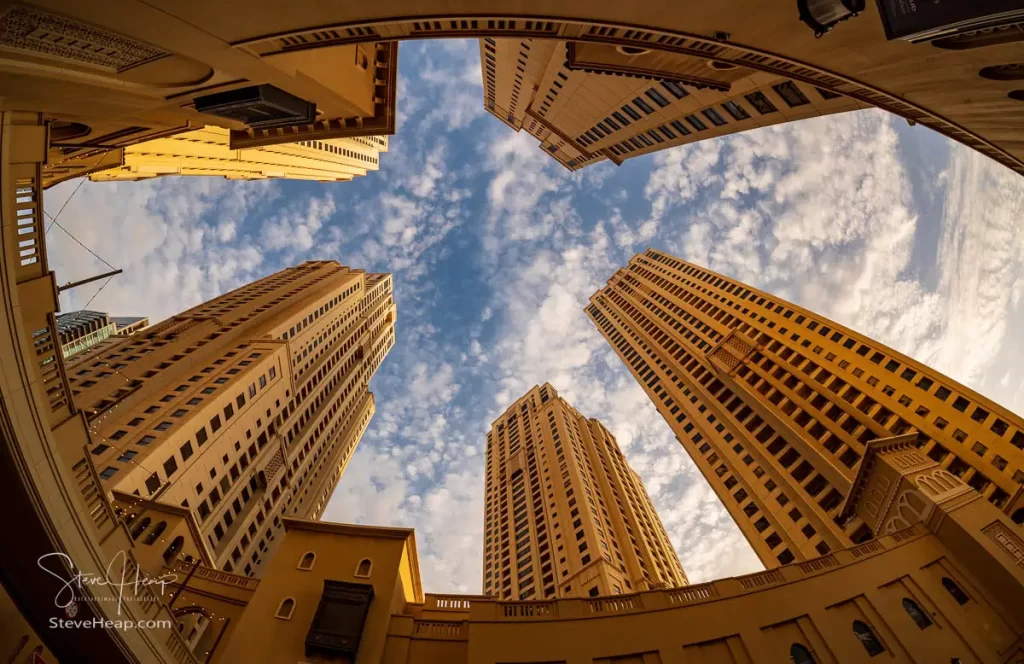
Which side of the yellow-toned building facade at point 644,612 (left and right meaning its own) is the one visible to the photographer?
front

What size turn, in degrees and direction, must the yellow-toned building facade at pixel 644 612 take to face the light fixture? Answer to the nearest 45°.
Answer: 0° — it already faces it

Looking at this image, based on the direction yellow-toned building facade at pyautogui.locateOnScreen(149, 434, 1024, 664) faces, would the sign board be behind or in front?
in front

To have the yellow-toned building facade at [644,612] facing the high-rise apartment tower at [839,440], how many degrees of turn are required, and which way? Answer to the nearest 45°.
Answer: approximately 135° to its left

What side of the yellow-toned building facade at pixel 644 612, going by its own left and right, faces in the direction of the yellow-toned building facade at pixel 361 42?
front
